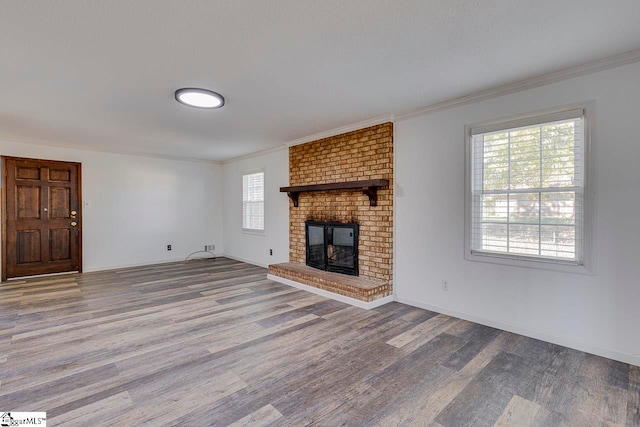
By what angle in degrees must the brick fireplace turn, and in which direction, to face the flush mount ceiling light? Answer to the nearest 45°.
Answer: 0° — it already faces it

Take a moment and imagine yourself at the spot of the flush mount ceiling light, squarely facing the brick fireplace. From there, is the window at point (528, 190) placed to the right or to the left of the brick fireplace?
right

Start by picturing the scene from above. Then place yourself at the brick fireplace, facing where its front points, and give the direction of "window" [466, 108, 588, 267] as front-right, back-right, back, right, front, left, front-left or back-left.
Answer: left

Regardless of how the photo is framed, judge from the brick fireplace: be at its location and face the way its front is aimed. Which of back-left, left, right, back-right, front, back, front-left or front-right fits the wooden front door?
front-right

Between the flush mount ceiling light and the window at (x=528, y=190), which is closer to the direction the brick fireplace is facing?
the flush mount ceiling light

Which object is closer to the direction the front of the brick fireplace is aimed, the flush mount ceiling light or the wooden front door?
the flush mount ceiling light

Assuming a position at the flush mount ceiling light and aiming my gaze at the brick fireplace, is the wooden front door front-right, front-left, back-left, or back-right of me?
back-left

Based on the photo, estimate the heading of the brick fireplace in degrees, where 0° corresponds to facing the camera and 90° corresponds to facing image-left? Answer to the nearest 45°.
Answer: approximately 45°
